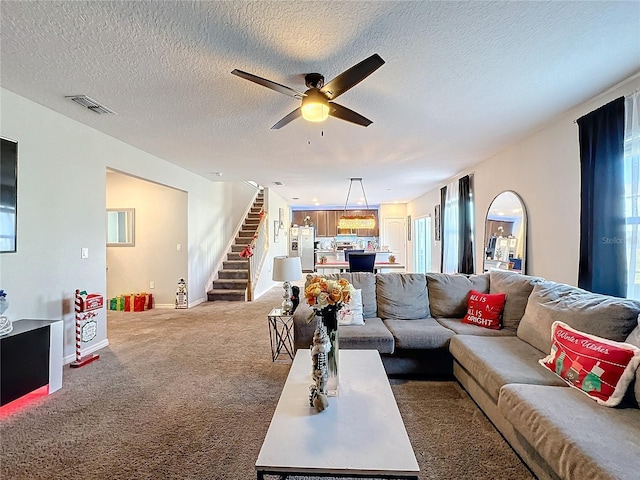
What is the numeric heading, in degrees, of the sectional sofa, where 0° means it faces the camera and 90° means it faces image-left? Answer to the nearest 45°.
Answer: approximately 45°

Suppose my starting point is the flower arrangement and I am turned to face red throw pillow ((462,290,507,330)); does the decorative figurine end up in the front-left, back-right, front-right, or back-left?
back-right

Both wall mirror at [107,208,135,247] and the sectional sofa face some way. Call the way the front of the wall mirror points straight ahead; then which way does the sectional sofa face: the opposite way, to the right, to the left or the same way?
to the right

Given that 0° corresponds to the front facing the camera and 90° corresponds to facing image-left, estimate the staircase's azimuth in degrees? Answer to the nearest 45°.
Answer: approximately 0°

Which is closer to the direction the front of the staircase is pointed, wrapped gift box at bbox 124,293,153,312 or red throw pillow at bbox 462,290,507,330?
the red throw pillow

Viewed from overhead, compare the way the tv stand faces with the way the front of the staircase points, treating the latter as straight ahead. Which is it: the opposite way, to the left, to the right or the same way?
to the left

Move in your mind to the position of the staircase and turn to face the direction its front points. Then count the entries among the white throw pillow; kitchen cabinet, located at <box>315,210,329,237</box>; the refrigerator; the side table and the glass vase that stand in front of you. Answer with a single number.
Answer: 3

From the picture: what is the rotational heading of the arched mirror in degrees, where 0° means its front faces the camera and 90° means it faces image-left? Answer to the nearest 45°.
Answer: approximately 45°
